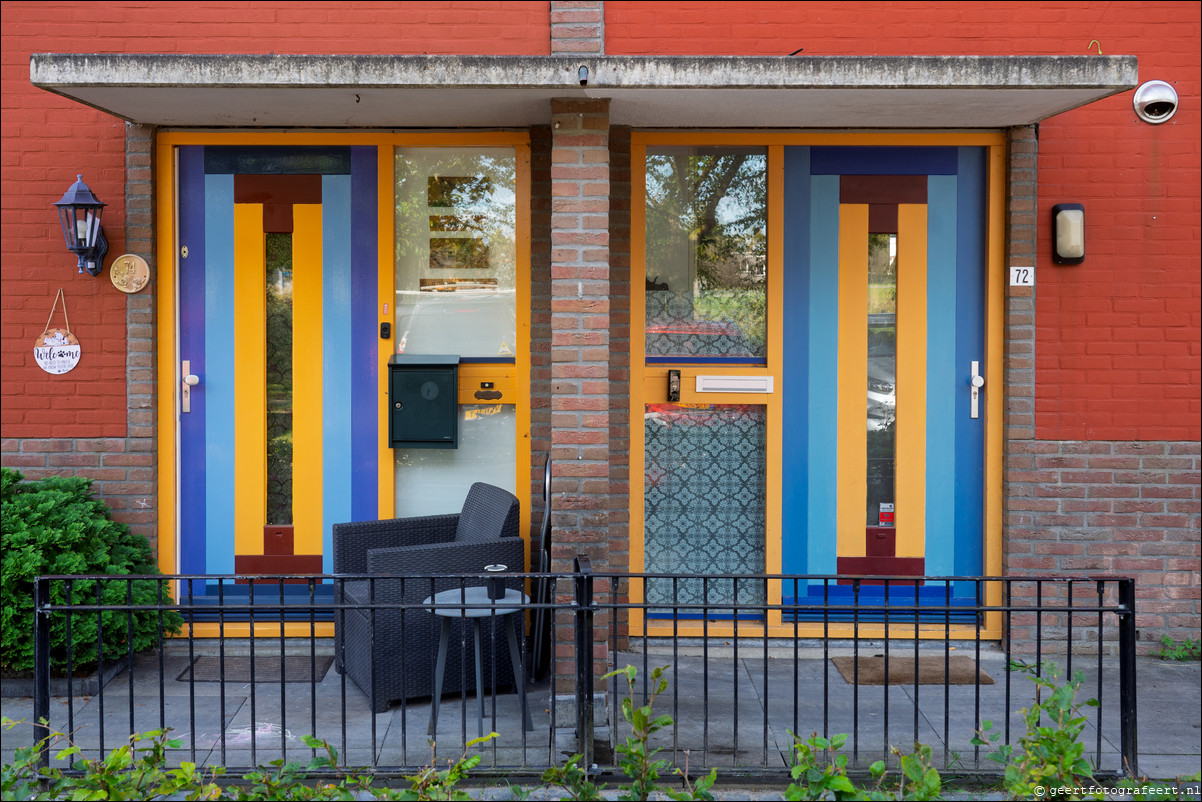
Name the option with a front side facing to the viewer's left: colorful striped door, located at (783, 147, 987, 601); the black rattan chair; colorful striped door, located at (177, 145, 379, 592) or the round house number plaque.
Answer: the black rattan chair

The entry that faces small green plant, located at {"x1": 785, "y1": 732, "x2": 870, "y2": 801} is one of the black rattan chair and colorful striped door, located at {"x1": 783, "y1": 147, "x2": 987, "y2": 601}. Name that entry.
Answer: the colorful striped door

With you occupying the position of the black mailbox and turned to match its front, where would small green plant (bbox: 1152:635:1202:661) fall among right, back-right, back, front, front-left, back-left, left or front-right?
left

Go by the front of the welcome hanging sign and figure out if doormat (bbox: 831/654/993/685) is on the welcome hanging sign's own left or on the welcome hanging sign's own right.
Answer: on the welcome hanging sign's own left

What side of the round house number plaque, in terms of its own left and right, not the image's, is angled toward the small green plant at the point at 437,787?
front

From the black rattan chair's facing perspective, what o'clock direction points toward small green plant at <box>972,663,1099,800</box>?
The small green plant is roughly at 8 o'clock from the black rattan chair.

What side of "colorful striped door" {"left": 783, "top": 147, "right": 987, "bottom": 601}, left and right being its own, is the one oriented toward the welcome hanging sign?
right

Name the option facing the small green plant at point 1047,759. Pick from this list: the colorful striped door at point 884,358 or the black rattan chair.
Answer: the colorful striped door

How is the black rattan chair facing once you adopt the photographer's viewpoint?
facing to the left of the viewer

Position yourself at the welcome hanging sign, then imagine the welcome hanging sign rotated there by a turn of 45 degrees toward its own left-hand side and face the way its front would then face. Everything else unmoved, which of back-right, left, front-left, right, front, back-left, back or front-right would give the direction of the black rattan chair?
front

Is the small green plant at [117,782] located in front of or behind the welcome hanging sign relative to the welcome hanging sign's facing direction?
in front
